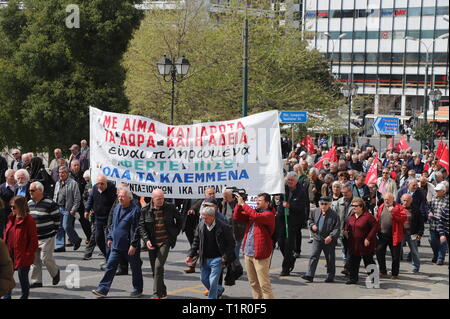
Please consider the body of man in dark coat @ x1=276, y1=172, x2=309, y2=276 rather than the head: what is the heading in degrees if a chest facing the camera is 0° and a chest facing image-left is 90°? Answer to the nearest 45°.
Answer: approximately 45°

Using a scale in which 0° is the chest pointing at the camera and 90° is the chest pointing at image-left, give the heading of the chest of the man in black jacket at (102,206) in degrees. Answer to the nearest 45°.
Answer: approximately 45°

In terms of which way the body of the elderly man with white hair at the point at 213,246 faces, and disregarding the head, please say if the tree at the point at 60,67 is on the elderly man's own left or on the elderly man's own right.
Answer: on the elderly man's own right

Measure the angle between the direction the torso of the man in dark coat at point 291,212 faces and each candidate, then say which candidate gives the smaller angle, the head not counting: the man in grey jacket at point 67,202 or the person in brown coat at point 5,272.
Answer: the person in brown coat

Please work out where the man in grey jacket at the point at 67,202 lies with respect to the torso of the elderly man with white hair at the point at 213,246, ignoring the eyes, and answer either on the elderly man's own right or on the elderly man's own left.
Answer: on the elderly man's own right
